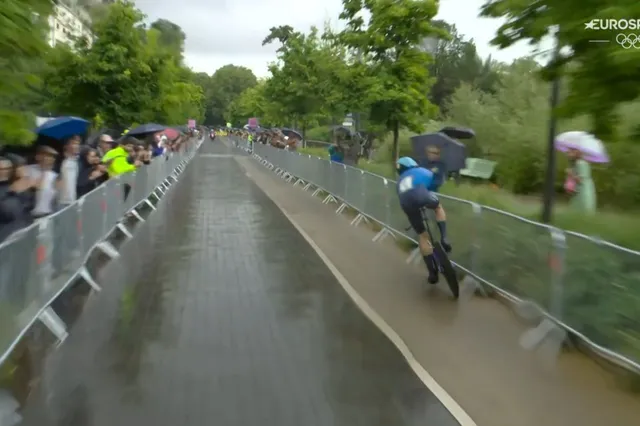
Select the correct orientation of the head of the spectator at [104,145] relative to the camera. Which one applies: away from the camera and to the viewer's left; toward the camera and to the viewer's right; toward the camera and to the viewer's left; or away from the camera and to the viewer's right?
toward the camera and to the viewer's right

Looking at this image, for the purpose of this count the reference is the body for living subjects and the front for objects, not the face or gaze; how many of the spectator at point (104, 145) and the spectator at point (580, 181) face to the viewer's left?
1

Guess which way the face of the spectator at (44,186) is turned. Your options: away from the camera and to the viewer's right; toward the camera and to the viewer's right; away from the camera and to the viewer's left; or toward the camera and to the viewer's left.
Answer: toward the camera and to the viewer's right

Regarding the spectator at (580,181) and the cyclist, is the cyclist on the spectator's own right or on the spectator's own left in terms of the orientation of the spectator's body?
on the spectator's own left

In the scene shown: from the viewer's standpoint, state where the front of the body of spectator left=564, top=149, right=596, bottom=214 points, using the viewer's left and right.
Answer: facing to the left of the viewer

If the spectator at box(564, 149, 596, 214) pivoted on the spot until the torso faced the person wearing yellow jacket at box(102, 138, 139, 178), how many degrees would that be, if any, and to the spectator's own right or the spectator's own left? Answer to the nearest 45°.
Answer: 0° — they already face them

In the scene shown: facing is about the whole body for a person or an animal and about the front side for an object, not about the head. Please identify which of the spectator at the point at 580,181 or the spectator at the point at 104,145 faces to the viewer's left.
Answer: the spectator at the point at 580,181

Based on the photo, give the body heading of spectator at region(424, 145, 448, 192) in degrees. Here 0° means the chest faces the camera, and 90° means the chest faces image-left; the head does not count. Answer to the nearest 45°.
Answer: approximately 45°

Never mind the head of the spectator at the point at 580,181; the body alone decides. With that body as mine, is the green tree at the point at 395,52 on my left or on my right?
on my right

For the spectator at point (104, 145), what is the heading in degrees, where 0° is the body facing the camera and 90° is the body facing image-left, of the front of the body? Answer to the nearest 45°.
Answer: approximately 315°

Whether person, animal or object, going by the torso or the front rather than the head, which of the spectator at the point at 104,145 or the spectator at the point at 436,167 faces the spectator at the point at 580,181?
the spectator at the point at 104,145

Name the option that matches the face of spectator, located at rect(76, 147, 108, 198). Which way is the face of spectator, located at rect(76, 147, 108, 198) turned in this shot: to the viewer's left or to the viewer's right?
to the viewer's right
